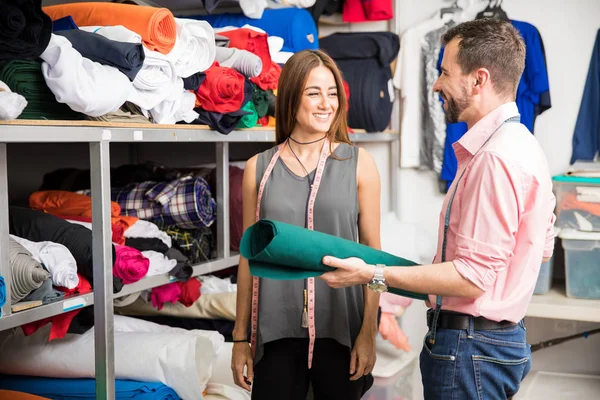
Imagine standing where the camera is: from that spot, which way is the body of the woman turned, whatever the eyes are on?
toward the camera

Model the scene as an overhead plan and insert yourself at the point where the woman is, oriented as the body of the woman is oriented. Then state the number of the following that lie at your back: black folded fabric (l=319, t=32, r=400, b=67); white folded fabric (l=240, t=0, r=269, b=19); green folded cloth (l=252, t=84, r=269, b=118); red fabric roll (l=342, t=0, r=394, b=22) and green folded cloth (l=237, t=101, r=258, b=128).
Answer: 5

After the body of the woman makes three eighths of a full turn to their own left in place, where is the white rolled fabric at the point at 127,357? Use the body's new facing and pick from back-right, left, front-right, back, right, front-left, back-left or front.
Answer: left

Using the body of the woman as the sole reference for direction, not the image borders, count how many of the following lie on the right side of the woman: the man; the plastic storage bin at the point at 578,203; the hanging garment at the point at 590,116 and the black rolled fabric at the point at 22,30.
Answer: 1

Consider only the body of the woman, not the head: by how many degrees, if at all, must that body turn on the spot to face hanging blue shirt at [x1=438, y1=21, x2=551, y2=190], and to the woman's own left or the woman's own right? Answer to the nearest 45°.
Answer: approximately 135° to the woman's own left

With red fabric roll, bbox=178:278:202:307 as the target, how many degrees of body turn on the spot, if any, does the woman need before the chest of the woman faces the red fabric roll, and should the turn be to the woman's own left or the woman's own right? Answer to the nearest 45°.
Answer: approximately 135° to the woman's own right

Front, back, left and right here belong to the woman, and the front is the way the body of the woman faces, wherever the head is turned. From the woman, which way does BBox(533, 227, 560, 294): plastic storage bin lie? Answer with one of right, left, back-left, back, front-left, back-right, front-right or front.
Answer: back-left

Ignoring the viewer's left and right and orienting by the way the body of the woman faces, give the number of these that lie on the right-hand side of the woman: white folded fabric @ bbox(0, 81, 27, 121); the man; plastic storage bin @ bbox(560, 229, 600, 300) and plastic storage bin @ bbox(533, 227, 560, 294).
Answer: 1

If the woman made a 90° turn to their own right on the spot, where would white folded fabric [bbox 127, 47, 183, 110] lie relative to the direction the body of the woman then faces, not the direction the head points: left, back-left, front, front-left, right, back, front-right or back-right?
front-right

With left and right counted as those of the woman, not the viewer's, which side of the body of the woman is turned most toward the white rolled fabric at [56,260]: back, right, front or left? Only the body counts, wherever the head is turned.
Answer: right

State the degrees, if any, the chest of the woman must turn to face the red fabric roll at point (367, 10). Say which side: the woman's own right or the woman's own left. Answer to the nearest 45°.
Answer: approximately 180°

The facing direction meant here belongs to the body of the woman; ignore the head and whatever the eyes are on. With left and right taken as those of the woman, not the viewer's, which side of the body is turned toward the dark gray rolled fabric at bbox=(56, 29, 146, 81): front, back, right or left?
right

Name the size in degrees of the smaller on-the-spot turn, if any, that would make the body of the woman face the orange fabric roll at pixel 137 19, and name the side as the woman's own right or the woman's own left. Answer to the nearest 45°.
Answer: approximately 135° to the woman's own right

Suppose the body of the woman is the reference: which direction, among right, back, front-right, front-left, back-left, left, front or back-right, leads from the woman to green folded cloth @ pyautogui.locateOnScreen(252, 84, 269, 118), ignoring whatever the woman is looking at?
back

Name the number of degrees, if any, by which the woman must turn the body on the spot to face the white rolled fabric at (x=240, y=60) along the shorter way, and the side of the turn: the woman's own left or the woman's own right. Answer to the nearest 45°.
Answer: approximately 180°

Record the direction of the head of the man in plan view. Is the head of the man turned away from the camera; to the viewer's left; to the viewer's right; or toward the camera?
to the viewer's left

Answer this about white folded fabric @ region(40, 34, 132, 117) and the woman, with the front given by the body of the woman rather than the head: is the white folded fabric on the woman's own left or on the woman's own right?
on the woman's own right

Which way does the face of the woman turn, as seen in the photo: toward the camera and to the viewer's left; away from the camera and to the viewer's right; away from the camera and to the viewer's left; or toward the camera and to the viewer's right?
toward the camera and to the viewer's right

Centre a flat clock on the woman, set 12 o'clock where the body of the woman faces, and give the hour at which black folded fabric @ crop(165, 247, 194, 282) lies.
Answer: The black folded fabric is roughly at 5 o'clock from the woman.
